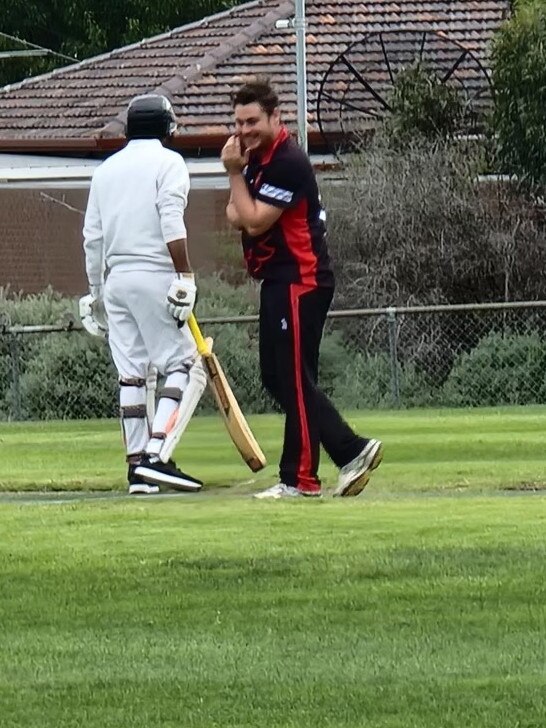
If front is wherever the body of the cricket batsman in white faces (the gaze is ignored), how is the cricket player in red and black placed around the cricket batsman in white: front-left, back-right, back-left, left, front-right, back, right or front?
right

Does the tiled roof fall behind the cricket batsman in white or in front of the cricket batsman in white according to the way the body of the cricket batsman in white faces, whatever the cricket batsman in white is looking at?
in front

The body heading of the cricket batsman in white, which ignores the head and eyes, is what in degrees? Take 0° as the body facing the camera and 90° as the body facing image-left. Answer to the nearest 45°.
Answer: approximately 225°

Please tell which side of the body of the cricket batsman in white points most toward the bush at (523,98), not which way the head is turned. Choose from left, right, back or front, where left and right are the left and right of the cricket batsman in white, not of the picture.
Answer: front

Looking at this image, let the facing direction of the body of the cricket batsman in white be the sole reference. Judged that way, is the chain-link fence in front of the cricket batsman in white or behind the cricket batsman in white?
in front
